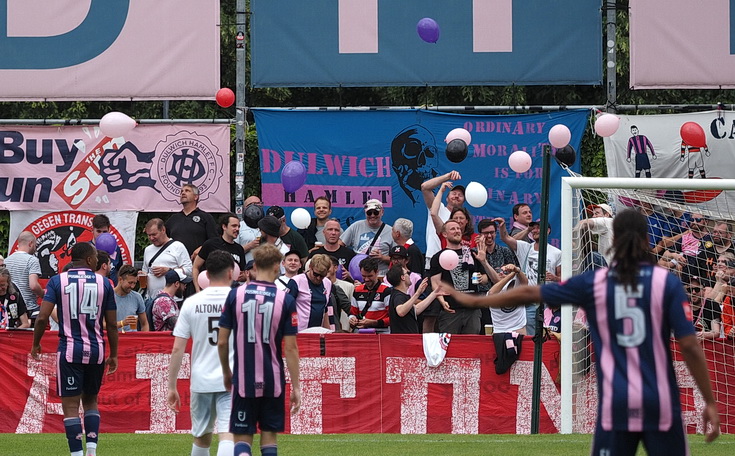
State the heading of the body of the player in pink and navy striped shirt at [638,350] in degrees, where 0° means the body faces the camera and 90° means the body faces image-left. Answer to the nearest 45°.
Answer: approximately 180°

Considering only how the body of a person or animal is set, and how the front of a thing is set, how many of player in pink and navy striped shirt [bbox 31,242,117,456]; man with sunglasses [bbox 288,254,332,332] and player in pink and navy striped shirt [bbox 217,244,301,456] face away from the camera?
2

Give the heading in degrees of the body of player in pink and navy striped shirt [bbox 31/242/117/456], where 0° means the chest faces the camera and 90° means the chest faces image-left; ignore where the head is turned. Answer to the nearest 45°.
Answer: approximately 180°

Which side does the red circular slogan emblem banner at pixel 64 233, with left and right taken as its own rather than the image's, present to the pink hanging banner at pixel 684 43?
left

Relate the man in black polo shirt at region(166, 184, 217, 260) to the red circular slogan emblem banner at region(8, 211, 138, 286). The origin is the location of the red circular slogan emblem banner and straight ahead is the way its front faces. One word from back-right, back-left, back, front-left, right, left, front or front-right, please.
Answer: front-left

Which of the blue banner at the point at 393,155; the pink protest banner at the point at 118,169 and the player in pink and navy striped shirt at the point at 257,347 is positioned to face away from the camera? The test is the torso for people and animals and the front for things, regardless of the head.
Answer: the player in pink and navy striped shirt

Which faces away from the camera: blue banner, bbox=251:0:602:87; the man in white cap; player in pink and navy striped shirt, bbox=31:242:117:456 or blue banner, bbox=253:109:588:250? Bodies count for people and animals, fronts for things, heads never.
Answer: the player in pink and navy striped shirt

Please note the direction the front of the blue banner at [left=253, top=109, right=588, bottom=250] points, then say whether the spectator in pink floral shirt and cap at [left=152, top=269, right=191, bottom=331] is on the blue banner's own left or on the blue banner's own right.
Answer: on the blue banner's own right

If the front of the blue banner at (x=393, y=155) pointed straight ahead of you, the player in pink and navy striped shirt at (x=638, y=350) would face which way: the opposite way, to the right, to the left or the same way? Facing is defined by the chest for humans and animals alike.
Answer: the opposite way

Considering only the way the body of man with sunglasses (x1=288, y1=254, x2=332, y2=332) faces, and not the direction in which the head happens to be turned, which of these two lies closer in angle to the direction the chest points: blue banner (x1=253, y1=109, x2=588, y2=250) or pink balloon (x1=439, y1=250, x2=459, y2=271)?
the pink balloon
